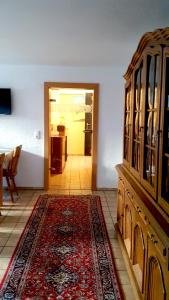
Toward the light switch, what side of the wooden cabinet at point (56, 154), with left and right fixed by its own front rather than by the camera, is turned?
right

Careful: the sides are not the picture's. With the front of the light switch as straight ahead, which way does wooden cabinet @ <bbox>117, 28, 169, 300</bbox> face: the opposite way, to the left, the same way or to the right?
to the right

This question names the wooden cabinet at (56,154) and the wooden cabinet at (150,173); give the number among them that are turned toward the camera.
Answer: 0

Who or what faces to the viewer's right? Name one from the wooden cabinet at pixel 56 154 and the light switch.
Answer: the wooden cabinet

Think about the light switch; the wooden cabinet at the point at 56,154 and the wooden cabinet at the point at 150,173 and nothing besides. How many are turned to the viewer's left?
1

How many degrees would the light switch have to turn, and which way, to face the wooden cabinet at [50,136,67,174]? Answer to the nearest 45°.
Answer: approximately 180°

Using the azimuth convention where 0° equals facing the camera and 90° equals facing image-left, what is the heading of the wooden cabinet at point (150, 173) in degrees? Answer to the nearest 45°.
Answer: approximately 90°

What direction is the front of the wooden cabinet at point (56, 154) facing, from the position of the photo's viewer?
facing to the right of the viewer

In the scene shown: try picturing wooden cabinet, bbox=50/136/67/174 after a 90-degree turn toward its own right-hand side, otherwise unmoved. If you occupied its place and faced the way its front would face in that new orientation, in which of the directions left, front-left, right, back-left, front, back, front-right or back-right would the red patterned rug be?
front

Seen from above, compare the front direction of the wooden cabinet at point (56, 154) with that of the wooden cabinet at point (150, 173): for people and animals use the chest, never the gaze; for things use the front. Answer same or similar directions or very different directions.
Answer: very different directions

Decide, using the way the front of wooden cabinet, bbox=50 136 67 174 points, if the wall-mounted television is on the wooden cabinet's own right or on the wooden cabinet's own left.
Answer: on the wooden cabinet's own right
